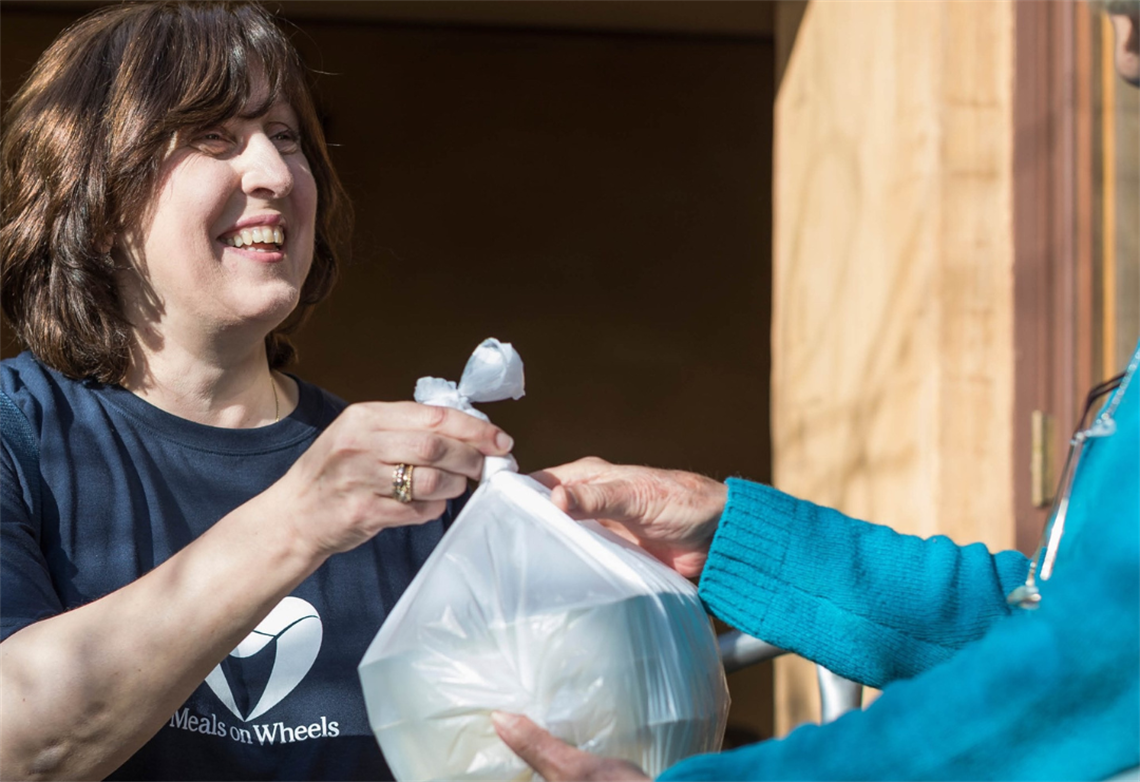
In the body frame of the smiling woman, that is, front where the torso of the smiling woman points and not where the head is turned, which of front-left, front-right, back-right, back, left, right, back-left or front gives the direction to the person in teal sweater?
front

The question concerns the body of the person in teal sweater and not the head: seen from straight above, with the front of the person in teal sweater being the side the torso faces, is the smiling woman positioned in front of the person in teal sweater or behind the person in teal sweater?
in front

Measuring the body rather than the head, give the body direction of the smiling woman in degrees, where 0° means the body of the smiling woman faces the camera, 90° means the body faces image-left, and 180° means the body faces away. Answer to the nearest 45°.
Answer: approximately 315°

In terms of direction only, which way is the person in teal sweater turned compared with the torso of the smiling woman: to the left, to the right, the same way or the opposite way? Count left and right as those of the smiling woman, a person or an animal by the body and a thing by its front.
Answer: the opposite way

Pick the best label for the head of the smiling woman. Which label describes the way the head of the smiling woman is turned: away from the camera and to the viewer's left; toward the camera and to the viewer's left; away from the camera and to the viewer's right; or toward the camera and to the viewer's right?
toward the camera and to the viewer's right

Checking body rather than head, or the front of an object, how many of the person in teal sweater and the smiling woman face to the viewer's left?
1

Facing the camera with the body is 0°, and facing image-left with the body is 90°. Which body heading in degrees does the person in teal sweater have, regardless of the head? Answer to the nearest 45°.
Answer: approximately 90°
